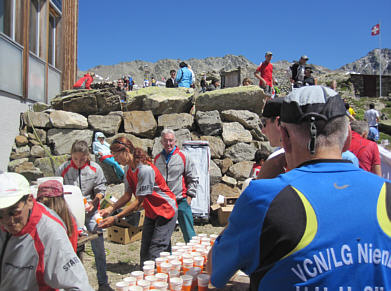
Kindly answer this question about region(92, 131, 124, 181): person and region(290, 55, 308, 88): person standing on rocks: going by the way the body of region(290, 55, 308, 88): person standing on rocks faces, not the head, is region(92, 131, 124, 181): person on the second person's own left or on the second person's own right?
on the second person's own right

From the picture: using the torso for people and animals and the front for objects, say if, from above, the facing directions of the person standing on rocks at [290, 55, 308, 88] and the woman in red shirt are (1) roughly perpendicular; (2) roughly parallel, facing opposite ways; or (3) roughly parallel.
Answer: roughly perpendicular

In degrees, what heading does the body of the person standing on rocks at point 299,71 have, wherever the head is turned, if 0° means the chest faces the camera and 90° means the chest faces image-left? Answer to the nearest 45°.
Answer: approximately 315°

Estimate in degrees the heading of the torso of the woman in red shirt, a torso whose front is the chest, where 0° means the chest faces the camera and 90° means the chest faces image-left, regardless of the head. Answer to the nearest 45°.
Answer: approximately 90°

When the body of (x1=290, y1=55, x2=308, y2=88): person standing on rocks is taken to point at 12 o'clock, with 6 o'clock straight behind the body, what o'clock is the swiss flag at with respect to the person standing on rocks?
The swiss flag is roughly at 8 o'clock from the person standing on rocks.

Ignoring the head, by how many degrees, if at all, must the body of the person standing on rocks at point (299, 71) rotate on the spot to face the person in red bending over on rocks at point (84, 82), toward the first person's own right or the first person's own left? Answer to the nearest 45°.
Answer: approximately 135° to the first person's own right

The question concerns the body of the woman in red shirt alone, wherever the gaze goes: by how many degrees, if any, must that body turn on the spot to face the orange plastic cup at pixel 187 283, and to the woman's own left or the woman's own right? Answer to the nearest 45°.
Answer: approximately 90° to the woman's own left

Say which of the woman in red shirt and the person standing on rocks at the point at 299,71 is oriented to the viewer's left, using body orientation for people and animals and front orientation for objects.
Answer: the woman in red shirt

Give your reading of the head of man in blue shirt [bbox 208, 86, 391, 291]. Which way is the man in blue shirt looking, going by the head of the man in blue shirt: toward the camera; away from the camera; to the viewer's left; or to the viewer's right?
away from the camera

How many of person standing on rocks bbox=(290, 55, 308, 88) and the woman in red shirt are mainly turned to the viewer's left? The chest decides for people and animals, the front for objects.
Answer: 1

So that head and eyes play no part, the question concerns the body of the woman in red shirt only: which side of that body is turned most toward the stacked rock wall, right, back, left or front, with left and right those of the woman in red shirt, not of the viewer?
right

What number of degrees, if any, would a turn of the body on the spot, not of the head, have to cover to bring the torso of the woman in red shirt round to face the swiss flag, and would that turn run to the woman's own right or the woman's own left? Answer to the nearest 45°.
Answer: approximately 135° to the woman's own right
